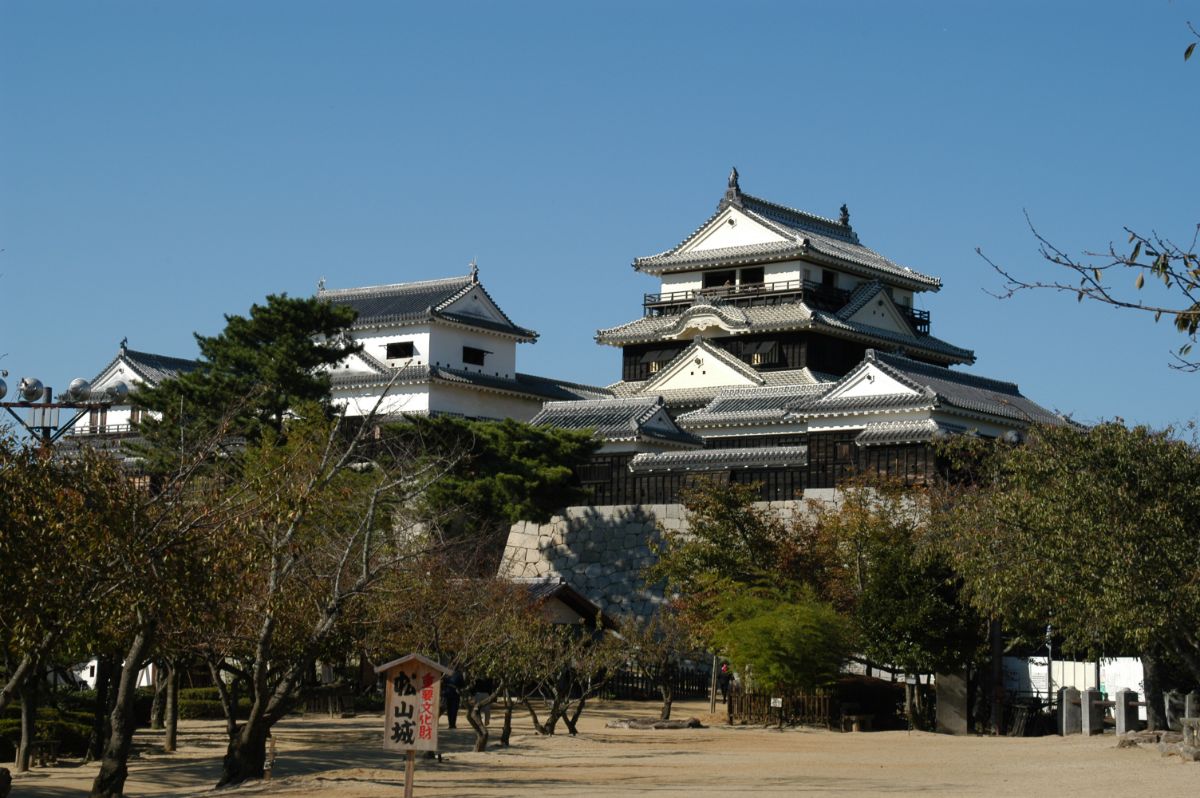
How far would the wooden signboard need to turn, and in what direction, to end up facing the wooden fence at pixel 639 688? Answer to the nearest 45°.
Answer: approximately 180°

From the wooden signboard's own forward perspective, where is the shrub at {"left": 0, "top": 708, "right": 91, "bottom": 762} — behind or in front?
behind

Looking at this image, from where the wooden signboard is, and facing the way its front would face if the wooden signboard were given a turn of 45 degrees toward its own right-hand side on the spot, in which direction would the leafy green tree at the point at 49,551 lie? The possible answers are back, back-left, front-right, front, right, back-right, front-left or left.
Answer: front-right

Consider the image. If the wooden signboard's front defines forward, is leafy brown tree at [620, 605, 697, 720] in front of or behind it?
behind

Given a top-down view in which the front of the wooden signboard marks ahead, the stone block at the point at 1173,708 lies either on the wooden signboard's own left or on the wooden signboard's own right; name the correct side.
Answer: on the wooden signboard's own left

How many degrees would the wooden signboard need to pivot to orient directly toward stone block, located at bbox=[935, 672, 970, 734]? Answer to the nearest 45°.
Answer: approximately 135° to its left

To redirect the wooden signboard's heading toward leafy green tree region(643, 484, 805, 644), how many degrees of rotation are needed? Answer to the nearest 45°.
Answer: approximately 180°

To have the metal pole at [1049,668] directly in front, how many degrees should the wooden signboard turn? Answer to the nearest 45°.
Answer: approximately 135° to its left

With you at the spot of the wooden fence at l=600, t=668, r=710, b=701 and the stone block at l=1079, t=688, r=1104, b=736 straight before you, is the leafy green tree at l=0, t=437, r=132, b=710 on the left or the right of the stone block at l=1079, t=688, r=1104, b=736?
right

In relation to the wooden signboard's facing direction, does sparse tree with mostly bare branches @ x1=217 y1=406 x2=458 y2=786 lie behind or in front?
behind

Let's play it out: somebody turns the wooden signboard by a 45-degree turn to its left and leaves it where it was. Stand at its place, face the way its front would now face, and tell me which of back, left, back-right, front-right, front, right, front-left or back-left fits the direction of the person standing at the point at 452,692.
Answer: back-left

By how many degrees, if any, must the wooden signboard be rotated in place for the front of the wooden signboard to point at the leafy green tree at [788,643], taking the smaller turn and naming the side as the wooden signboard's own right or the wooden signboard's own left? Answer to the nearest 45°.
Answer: approximately 135° to the wooden signboard's own left

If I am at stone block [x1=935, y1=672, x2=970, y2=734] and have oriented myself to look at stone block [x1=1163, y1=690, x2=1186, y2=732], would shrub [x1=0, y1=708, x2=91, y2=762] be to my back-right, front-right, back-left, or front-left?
back-right

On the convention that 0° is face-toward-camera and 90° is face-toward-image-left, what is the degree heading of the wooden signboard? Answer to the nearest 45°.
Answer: approximately 0°
